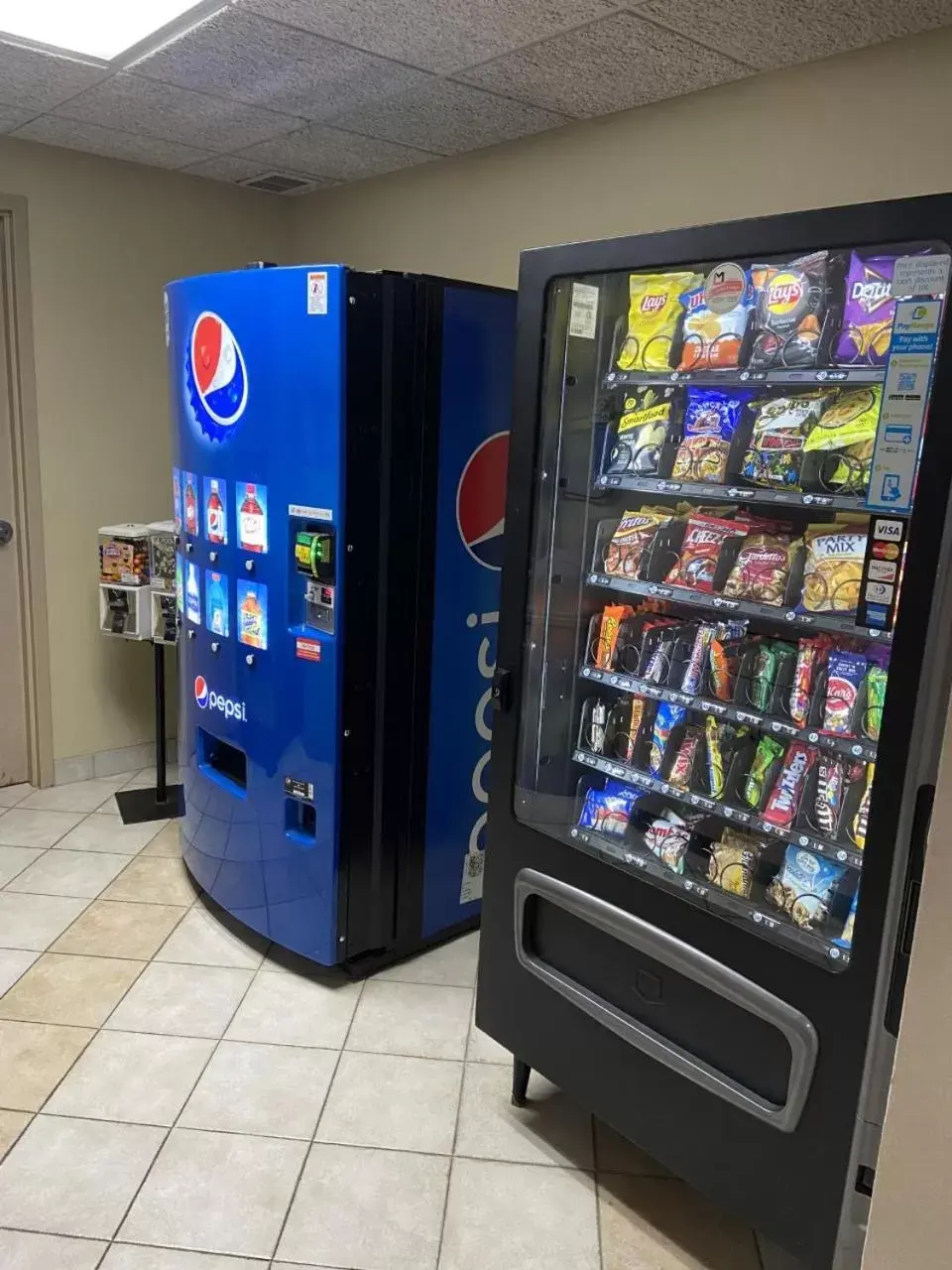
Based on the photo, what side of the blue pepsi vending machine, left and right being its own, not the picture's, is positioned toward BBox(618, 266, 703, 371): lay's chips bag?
left

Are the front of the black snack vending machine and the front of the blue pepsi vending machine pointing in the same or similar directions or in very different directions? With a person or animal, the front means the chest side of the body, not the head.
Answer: same or similar directions

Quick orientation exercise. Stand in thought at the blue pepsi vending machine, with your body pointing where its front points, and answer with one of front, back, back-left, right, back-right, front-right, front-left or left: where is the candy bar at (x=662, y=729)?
left

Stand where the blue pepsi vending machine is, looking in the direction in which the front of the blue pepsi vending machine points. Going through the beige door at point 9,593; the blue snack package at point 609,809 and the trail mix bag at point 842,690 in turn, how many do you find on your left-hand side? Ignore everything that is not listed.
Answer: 2

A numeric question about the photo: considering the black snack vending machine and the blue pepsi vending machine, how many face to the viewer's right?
0

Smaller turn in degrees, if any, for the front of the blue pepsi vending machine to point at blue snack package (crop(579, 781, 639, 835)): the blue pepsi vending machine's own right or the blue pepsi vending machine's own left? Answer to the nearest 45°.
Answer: approximately 90° to the blue pepsi vending machine's own left

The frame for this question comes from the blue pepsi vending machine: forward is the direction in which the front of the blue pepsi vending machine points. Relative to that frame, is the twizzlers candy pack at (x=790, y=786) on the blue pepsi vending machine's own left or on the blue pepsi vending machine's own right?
on the blue pepsi vending machine's own left

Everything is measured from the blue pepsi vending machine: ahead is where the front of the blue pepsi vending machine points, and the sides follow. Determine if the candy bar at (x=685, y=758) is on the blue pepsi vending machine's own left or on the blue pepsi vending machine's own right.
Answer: on the blue pepsi vending machine's own left

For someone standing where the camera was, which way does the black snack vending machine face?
facing the viewer and to the left of the viewer

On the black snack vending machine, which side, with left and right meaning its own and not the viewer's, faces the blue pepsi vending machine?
right

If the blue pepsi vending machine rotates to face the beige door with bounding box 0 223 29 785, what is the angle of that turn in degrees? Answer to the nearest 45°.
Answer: approximately 90° to its right

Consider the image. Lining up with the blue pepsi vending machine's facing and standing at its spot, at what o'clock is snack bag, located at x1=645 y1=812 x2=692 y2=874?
The snack bag is roughly at 9 o'clock from the blue pepsi vending machine.

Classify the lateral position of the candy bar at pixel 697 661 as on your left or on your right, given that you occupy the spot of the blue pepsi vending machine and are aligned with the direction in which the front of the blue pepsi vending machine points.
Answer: on your left

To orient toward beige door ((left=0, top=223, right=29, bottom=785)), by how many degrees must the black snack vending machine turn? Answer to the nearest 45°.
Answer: approximately 90° to its right
